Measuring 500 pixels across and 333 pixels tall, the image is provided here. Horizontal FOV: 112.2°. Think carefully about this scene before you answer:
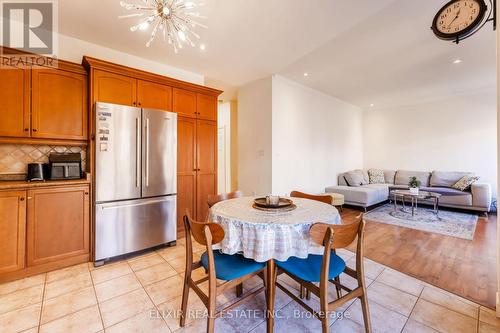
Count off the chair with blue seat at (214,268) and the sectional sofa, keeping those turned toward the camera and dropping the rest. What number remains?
1

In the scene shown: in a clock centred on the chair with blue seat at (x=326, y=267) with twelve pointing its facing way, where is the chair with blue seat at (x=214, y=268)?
the chair with blue seat at (x=214, y=268) is roughly at 10 o'clock from the chair with blue seat at (x=326, y=267).

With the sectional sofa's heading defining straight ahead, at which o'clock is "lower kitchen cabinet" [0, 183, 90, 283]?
The lower kitchen cabinet is roughly at 1 o'clock from the sectional sofa.

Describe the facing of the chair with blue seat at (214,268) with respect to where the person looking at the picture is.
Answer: facing away from the viewer and to the right of the viewer

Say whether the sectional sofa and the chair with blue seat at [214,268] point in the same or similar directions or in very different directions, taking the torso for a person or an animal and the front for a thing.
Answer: very different directions

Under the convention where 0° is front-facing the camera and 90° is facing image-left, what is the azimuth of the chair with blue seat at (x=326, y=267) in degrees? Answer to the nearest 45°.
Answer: approximately 135°

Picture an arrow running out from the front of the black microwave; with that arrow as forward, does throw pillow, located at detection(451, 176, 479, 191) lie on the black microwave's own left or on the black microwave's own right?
on the black microwave's own left
